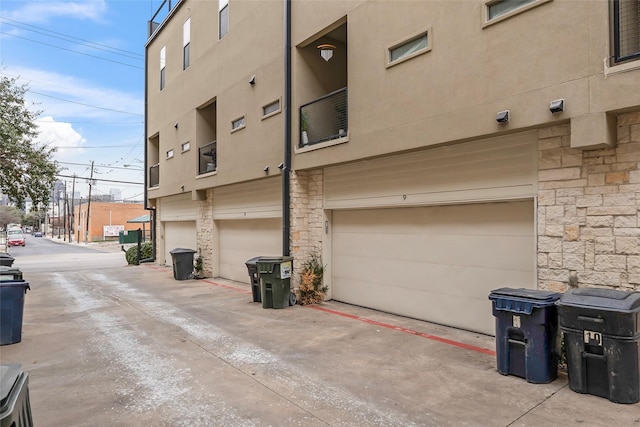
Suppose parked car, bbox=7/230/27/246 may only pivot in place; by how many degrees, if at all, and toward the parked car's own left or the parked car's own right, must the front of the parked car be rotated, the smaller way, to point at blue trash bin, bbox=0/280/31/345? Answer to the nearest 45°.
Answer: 0° — it already faces it

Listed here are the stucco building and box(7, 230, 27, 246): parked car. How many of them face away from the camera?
0

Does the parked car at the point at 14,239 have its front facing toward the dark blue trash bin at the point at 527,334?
yes

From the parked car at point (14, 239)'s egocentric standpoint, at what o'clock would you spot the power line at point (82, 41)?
The power line is roughly at 12 o'clock from the parked car.

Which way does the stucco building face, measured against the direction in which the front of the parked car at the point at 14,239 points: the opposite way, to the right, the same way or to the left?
to the right

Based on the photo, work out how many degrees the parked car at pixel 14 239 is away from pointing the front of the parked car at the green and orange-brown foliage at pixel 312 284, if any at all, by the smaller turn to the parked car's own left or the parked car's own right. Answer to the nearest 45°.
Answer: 0° — it already faces it

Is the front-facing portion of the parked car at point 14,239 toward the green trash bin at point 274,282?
yes

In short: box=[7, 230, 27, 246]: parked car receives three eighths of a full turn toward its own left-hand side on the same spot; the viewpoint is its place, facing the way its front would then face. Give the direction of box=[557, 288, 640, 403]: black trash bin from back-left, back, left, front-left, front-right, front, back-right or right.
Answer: back-right

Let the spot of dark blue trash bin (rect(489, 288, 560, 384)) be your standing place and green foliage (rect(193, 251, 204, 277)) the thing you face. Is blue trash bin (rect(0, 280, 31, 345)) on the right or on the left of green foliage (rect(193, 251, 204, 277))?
left

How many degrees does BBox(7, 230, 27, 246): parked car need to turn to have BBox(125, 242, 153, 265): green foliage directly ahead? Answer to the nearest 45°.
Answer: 0° — it already faces it

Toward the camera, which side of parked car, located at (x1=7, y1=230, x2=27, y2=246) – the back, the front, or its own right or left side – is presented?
front
